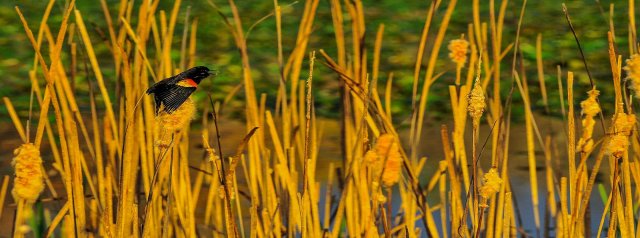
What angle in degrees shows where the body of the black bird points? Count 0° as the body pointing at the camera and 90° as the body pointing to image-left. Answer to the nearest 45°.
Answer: approximately 270°
